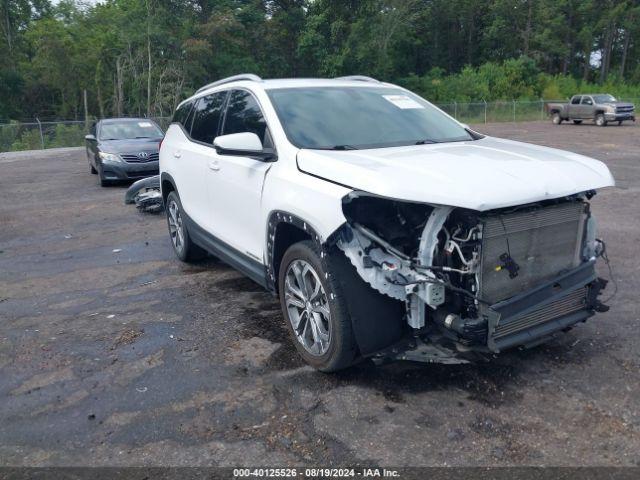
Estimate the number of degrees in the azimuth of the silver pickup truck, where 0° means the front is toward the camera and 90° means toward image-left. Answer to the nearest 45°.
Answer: approximately 315°

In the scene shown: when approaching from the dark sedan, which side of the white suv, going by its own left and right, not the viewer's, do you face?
back

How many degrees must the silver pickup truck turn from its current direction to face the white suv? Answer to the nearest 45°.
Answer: approximately 45° to its right

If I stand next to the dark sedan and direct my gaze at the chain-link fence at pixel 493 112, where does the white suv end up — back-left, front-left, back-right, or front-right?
back-right

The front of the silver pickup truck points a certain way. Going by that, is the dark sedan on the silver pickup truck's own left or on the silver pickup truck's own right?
on the silver pickup truck's own right

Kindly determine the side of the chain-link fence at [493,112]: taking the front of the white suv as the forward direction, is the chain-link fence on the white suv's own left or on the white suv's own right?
on the white suv's own left

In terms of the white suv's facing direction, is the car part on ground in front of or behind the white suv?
behind

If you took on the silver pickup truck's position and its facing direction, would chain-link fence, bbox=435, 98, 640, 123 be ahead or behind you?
behind

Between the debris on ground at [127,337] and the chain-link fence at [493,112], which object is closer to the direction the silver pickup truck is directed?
the debris on ground

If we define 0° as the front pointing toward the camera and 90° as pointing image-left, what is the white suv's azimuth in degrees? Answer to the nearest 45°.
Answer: approximately 315°
